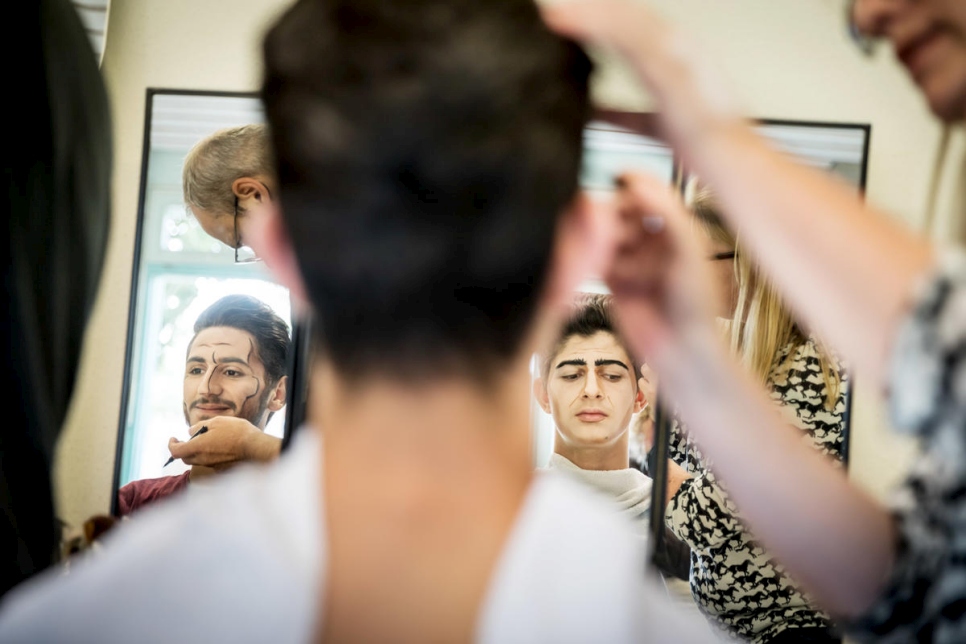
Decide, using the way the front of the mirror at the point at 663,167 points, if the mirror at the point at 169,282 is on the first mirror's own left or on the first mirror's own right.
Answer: on the first mirror's own right

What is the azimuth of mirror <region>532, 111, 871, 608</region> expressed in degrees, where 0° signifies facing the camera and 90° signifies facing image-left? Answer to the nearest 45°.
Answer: approximately 0°
